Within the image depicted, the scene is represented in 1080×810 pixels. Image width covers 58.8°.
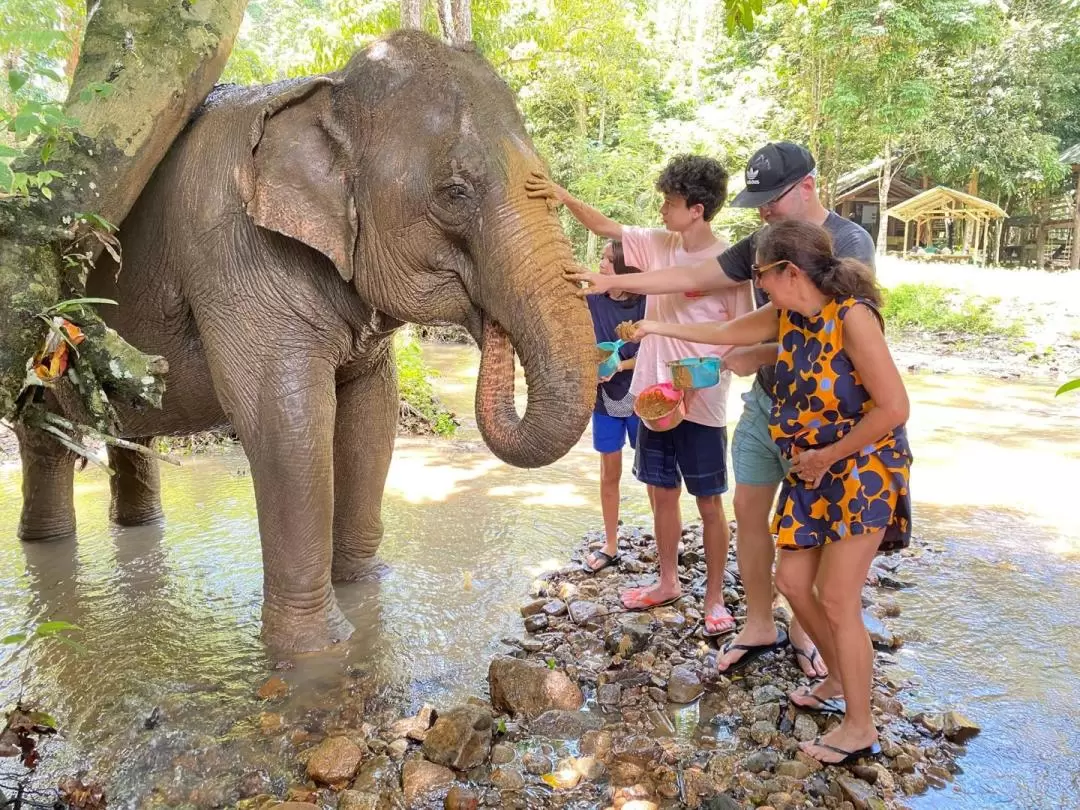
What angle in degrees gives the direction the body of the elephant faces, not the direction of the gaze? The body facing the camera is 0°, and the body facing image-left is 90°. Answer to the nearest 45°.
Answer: approximately 315°

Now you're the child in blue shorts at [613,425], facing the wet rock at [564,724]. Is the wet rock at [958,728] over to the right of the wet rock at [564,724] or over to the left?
left

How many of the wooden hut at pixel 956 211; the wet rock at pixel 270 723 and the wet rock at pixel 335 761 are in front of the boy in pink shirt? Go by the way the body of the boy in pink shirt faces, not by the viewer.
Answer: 2

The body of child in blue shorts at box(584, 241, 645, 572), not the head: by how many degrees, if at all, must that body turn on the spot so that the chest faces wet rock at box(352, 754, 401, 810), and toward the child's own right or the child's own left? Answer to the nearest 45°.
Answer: approximately 45° to the child's own left

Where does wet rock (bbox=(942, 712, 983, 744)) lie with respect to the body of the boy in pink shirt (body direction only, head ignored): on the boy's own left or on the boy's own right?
on the boy's own left

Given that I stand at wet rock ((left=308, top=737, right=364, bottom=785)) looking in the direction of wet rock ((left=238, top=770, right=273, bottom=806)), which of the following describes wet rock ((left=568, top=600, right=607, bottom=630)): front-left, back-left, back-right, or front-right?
back-right

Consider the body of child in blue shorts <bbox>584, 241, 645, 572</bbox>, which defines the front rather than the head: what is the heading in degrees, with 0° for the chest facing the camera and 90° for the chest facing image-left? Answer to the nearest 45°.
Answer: approximately 45°
